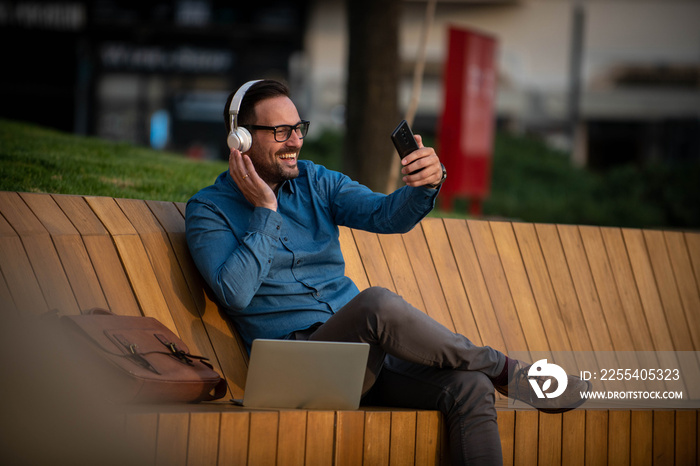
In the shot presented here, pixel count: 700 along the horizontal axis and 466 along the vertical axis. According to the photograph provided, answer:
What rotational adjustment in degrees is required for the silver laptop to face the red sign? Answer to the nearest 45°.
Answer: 0° — it already faces it

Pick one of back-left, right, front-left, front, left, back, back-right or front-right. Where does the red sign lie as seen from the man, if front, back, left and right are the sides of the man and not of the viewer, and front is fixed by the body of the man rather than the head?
back-left

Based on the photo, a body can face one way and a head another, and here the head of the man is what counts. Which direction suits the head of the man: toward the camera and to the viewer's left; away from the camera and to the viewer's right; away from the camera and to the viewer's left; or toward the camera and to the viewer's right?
toward the camera and to the viewer's right

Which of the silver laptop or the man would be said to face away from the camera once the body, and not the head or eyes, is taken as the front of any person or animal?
the silver laptop

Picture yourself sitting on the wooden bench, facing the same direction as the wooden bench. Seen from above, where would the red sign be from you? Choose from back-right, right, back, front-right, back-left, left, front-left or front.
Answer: back

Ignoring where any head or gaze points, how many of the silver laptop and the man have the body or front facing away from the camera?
1

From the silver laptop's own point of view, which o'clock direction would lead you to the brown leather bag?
The brown leather bag is roughly at 9 o'clock from the silver laptop.

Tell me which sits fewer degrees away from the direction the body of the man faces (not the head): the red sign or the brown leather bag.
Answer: the brown leather bag

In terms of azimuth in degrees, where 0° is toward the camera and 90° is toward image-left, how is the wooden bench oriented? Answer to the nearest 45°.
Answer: approximately 0°

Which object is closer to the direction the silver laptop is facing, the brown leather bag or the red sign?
the red sign

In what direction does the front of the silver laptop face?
away from the camera

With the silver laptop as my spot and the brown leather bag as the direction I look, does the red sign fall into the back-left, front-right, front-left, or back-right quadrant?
back-right
